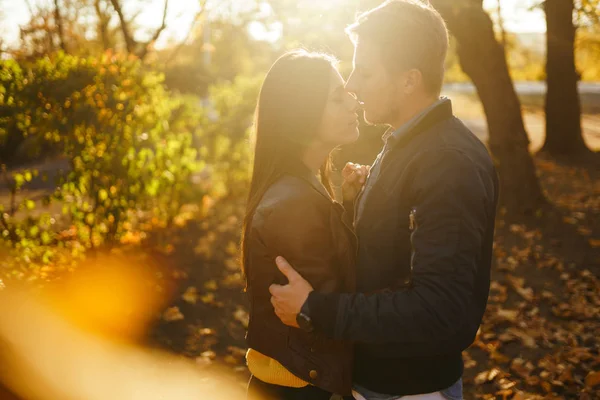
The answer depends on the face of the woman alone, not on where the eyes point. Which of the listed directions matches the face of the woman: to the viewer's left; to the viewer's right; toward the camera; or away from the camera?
to the viewer's right

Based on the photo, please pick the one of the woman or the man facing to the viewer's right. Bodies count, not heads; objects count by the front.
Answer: the woman

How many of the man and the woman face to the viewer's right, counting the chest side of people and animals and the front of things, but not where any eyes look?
1

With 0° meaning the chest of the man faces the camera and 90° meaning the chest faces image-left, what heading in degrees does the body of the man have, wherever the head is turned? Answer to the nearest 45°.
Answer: approximately 90°

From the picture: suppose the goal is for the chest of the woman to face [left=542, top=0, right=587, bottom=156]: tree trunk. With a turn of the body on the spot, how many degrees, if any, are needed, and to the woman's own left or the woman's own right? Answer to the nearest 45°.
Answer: approximately 45° to the woman's own left

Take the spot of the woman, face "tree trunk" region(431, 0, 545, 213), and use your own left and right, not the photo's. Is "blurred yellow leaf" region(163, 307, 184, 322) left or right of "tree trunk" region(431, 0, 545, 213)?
left

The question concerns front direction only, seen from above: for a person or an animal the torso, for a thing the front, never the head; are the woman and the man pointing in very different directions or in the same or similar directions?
very different directions

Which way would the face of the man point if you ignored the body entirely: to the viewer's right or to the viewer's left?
to the viewer's left

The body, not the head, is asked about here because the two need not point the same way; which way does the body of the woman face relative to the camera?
to the viewer's right

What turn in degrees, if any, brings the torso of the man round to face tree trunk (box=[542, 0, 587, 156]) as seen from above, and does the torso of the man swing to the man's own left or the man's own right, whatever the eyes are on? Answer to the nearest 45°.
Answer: approximately 90° to the man's own right
